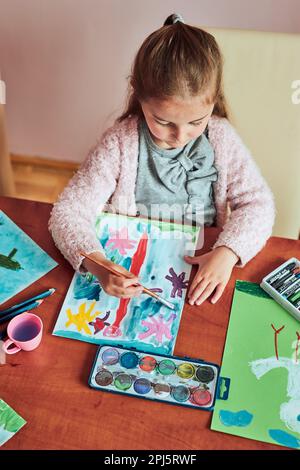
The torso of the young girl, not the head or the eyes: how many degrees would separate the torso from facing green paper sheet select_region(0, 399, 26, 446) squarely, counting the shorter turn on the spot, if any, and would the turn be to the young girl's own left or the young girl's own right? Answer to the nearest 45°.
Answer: approximately 45° to the young girl's own right

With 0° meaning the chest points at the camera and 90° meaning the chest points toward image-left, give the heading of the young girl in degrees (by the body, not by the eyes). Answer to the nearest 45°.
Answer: approximately 0°
